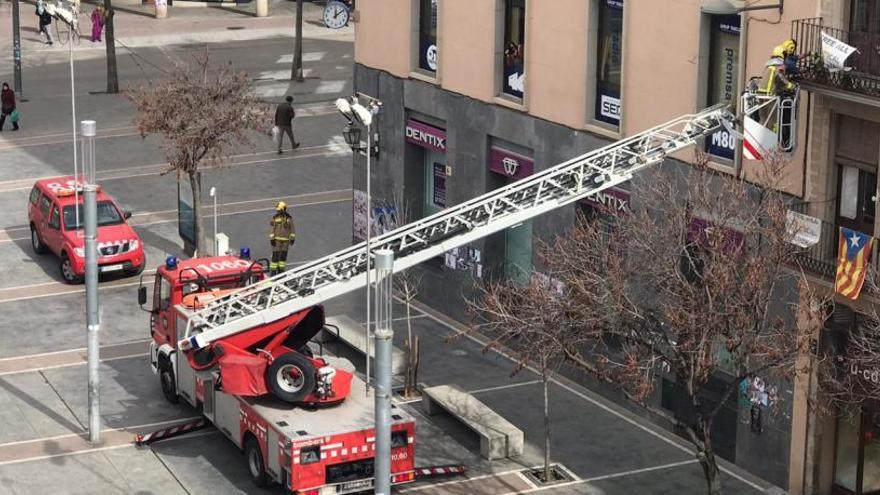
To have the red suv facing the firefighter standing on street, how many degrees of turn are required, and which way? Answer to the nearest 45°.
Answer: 0° — it already faces them

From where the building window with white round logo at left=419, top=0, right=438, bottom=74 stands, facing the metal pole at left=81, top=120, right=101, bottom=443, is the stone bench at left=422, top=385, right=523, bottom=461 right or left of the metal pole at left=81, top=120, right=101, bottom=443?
left

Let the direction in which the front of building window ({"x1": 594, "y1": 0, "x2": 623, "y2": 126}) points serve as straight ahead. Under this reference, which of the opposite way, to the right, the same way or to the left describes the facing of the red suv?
to the left

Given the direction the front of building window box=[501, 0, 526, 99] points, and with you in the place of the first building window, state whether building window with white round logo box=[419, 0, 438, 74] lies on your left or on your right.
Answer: on your right

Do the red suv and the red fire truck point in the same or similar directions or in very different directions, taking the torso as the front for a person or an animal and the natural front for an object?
very different directions

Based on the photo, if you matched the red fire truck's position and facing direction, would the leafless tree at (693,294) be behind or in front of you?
behind

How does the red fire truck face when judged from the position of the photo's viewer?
facing away from the viewer and to the left of the viewer

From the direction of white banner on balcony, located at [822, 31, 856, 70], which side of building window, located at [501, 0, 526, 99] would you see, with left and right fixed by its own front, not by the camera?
left

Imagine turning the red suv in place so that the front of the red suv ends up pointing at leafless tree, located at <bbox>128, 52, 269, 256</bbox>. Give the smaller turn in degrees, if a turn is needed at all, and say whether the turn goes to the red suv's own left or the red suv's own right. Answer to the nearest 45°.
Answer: approximately 45° to the red suv's own left
